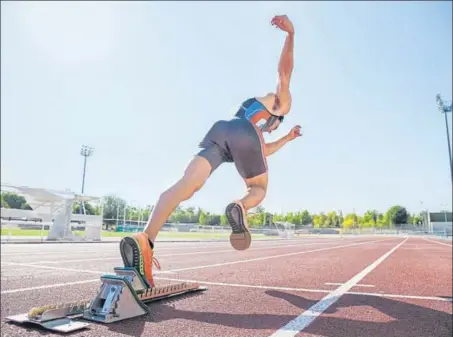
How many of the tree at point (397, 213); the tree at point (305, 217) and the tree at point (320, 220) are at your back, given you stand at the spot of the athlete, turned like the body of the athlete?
0

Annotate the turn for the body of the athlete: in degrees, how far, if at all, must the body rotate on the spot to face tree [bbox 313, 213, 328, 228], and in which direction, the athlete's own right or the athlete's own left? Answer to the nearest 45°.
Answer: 0° — they already face it

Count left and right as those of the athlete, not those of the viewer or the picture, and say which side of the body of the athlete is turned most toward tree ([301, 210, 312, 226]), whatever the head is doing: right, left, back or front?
front

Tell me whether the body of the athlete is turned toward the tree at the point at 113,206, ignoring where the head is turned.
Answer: no

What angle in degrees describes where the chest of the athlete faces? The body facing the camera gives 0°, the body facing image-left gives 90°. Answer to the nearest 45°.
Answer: approximately 225°

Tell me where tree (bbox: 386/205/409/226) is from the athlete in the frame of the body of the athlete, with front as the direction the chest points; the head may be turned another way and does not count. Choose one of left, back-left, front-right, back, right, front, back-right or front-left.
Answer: front
